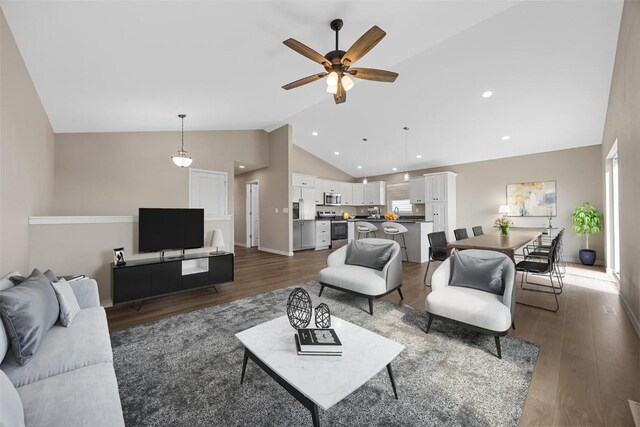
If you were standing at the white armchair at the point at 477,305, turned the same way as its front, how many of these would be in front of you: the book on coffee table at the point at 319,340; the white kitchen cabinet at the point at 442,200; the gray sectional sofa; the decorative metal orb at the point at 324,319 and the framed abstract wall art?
3

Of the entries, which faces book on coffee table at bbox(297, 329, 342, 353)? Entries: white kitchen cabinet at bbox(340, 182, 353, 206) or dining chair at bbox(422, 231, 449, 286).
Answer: the white kitchen cabinet

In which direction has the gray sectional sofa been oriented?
to the viewer's right

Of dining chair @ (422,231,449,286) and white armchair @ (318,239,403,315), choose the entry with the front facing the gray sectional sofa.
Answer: the white armchair

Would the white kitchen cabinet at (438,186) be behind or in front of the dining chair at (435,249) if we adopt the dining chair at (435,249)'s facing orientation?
in front

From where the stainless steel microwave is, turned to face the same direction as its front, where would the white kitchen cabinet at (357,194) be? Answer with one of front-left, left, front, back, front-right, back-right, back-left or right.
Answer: back-left

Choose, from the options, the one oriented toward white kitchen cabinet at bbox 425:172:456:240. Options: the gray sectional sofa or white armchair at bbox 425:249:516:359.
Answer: the gray sectional sofa

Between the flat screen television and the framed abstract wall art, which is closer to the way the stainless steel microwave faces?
the flat screen television

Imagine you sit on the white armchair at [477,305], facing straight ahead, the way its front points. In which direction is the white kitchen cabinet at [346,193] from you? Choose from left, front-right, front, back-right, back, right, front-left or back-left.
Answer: right

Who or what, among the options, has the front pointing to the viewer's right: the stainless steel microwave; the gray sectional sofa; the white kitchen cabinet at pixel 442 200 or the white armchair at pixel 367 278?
the gray sectional sofa
